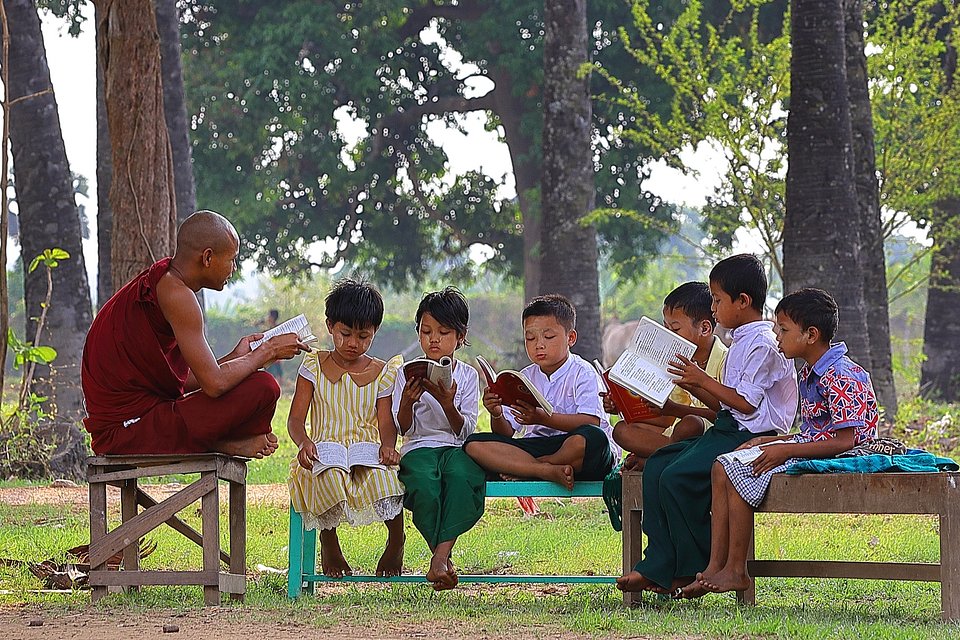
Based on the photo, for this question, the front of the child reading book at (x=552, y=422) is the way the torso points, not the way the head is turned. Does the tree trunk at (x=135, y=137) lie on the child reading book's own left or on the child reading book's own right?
on the child reading book's own right

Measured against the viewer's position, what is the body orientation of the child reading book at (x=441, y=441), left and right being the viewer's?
facing the viewer

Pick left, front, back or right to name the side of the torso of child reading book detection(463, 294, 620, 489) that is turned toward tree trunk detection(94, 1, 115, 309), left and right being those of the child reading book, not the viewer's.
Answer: right

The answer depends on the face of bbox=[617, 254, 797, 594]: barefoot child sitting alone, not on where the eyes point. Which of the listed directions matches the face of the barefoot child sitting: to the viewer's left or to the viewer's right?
to the viewer's left

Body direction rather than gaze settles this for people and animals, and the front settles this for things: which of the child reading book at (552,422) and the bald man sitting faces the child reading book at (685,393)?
the bald man sitting

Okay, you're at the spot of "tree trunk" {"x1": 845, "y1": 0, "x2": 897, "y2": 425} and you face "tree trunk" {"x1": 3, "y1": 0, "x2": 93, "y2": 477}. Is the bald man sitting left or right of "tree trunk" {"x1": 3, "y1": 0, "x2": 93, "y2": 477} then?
left

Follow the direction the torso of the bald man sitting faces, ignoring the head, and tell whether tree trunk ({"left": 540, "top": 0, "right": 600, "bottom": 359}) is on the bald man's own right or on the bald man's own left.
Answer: on the bald man's own left

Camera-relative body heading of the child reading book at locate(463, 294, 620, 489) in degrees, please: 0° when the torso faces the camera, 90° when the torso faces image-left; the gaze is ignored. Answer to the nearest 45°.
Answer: approximately 45°

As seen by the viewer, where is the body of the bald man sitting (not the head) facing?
to the viewer's right

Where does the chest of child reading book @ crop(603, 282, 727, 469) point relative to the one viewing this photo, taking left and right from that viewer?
facing the viewer and to the left of the viewer

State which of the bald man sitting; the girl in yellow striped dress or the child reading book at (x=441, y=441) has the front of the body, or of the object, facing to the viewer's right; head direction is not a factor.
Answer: the bald man sitting

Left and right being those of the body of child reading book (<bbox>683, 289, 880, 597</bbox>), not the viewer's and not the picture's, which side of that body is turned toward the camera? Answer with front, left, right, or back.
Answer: left

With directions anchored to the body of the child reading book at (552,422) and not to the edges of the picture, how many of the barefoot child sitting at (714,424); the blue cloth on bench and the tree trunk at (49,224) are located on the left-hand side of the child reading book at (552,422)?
2
